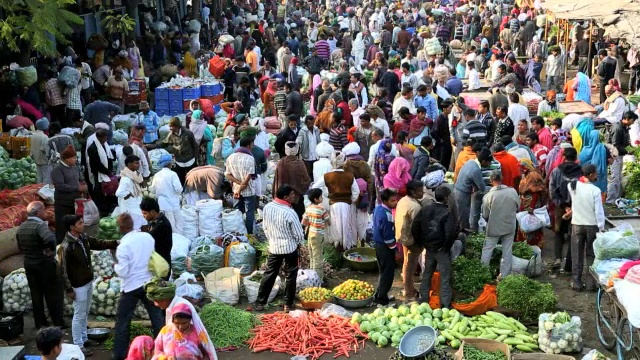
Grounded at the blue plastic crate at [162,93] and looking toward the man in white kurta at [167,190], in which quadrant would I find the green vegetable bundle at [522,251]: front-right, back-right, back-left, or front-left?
front-left

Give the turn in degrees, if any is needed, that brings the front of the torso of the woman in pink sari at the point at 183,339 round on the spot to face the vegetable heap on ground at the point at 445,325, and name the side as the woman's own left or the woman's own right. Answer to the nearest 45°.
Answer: approximately 135° to the woman's own left

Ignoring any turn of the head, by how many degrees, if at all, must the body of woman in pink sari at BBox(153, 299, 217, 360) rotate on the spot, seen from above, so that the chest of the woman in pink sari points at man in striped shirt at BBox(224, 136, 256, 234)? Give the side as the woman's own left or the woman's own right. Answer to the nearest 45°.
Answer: approximately 180°

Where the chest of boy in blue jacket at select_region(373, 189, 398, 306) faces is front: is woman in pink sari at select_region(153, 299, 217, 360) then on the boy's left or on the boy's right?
on the boy's right

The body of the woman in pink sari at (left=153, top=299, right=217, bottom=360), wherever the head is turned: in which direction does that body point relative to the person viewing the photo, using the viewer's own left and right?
facing the viewer
